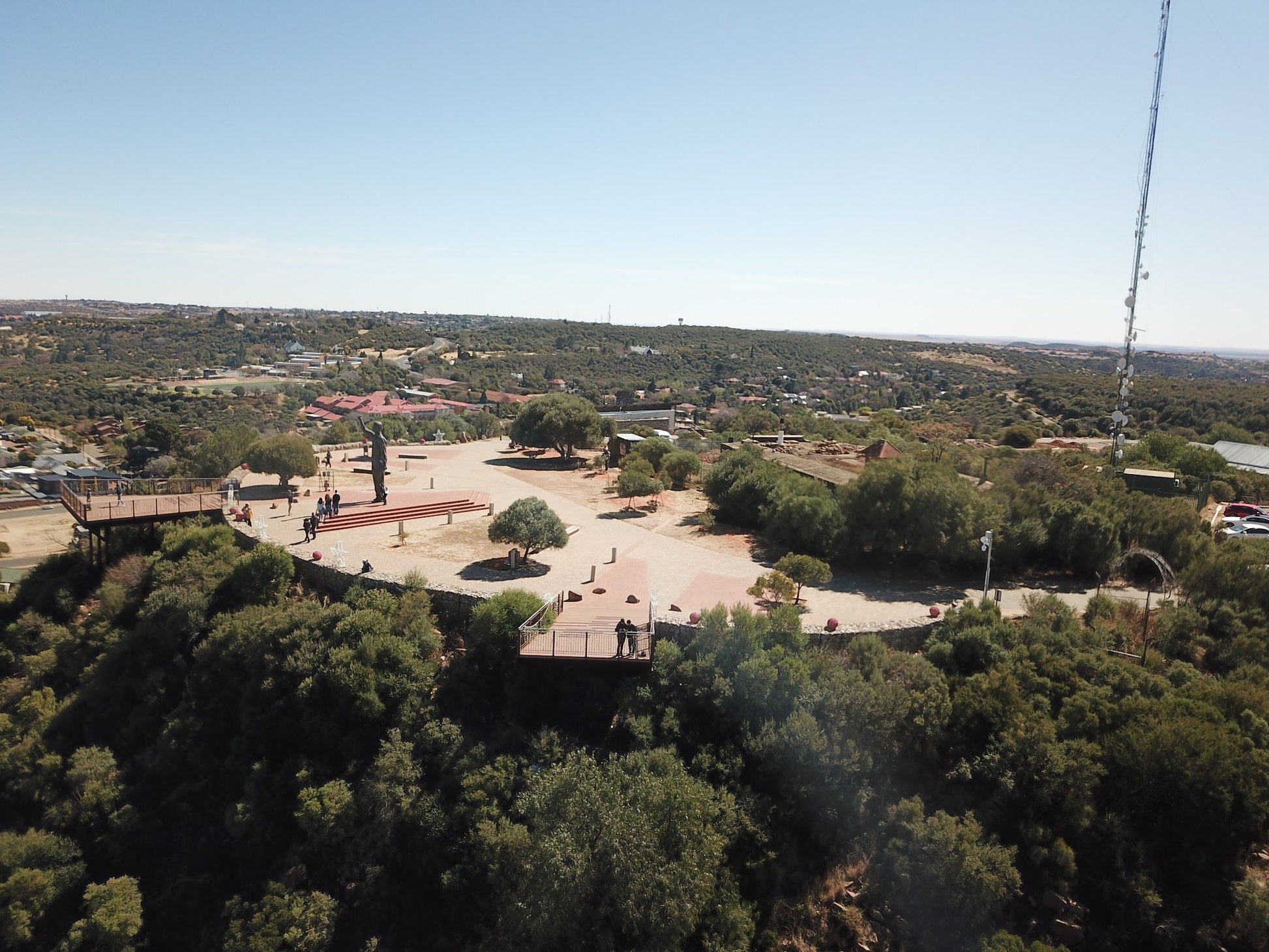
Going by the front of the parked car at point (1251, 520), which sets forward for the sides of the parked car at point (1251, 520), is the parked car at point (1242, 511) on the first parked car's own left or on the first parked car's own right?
on the first parked car's own right

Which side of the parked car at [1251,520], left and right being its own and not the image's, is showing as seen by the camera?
left

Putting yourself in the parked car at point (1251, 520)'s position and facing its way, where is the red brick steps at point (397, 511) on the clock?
The red brick steps is roughly at 11 o'clock from the parked car.

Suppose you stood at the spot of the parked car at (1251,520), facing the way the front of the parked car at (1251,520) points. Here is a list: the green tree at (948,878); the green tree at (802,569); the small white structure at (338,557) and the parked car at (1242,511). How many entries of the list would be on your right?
1

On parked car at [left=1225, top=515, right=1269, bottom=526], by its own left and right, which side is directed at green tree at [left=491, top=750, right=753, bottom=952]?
left

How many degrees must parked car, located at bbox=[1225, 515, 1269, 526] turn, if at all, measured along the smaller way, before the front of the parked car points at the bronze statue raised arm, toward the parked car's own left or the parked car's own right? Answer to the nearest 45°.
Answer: approximately 45° to the parked car's own left

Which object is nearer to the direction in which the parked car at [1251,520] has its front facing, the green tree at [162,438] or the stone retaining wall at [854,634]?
the green tree

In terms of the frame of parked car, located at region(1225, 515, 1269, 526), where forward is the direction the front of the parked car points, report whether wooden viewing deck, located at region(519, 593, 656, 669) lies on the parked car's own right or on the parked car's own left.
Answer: on the parked car's own left

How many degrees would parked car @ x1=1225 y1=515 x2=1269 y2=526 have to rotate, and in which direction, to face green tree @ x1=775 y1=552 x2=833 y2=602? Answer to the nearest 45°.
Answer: approximately 45° to its left

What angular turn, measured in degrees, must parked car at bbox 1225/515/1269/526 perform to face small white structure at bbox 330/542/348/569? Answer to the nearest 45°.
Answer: approximately 45° to its left

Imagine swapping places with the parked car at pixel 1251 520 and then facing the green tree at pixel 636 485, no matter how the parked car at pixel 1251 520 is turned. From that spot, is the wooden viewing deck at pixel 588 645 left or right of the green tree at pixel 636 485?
left

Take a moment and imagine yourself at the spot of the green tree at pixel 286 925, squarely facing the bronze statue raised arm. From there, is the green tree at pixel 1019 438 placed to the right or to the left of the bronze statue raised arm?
right

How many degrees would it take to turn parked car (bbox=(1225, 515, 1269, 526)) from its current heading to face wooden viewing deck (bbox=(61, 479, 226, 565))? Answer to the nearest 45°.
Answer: approximately 45° to its left

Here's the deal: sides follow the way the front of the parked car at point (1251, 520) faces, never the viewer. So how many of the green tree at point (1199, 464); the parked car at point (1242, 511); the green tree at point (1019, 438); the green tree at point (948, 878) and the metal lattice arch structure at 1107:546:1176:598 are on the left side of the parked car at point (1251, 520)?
2

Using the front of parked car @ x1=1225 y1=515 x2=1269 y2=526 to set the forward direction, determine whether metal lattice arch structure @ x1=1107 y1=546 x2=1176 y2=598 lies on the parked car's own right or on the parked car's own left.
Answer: on the parked car's own left
